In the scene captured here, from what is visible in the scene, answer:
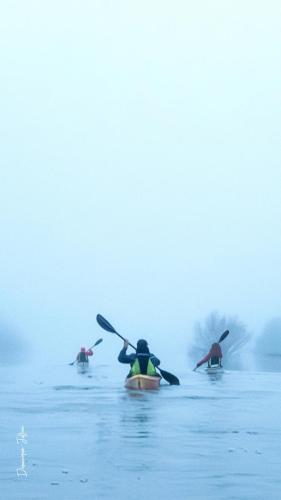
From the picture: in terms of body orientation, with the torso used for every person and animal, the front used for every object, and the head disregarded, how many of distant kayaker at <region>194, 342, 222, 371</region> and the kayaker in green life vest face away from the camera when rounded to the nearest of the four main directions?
2

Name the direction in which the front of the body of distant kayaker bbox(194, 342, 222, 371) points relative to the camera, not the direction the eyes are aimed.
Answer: away from the camera

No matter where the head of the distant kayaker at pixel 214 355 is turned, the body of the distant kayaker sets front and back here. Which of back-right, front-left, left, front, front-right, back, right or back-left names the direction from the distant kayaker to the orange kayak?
back

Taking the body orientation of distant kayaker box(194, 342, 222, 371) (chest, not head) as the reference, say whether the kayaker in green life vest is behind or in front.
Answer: behind

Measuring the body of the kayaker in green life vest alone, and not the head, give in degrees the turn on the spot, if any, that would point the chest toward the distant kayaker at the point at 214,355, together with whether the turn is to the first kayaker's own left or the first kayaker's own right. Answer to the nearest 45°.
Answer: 0° — they already face them

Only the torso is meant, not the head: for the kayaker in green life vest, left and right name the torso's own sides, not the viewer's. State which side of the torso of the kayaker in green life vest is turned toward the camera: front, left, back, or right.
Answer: back
